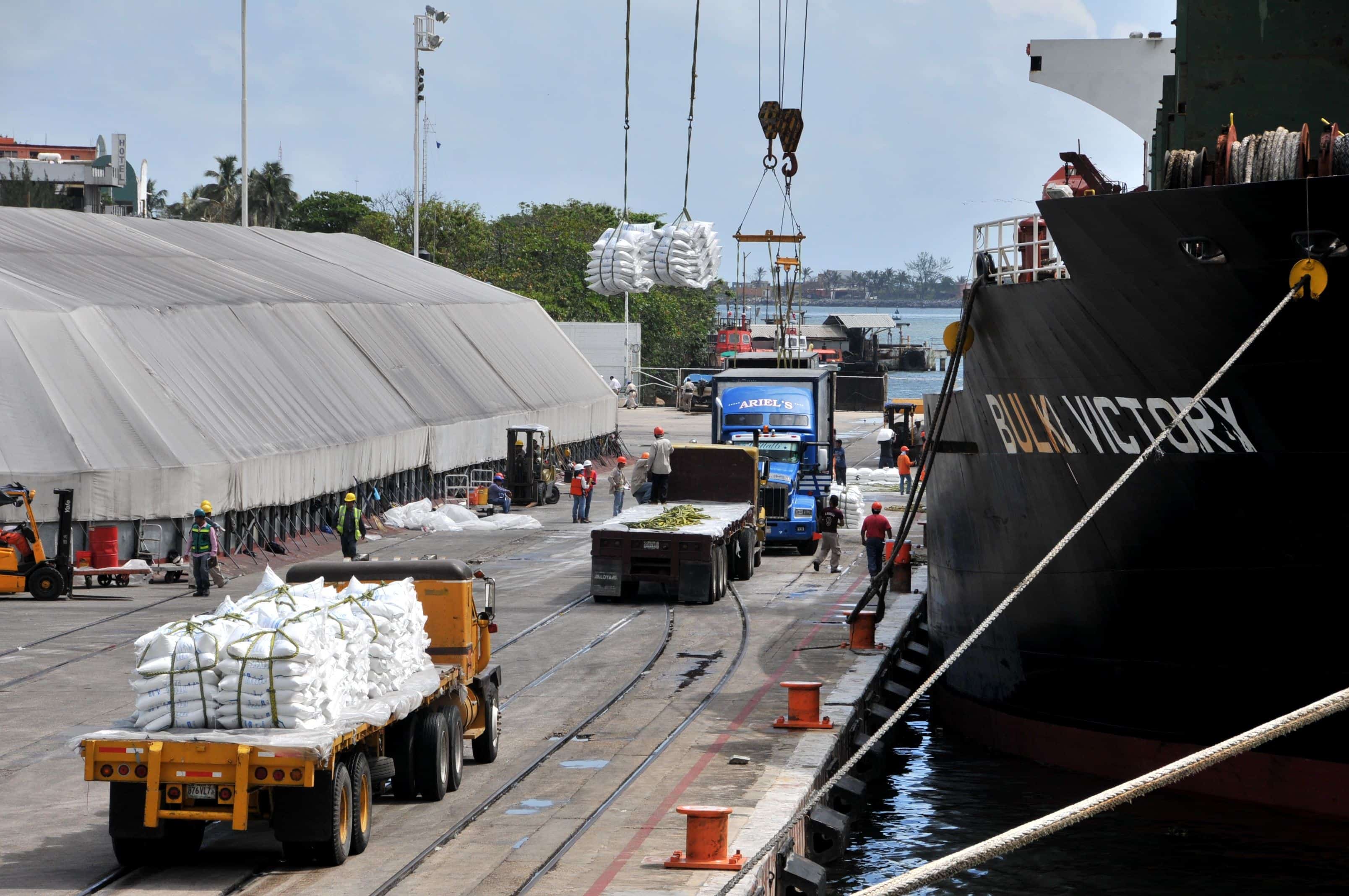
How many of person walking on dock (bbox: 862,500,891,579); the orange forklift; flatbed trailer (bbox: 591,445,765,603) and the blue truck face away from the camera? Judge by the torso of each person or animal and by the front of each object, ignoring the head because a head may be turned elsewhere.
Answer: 2

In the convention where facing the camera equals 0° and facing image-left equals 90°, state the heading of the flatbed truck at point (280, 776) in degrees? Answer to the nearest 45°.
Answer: approximately 225°

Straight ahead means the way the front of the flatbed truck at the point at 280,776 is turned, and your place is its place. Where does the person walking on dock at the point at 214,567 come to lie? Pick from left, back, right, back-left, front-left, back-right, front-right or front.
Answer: front-left

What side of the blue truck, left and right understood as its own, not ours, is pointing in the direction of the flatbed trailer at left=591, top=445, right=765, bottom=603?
front

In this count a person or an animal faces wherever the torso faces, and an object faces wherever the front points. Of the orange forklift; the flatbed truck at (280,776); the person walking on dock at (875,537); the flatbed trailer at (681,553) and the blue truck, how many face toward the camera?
1

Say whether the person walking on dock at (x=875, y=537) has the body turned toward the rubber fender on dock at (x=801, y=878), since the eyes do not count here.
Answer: no

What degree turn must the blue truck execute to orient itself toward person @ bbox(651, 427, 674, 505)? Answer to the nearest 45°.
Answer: approximately 45° to its right

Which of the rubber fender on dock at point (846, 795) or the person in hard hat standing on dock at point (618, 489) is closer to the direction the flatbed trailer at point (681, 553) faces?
the person in hard hat standing on dock

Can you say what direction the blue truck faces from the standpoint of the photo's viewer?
facing the viewer

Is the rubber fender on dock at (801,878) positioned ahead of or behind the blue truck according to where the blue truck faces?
ahead

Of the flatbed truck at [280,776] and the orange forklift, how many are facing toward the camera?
0

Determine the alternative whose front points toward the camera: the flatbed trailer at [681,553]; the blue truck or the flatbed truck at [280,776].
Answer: the blue truck

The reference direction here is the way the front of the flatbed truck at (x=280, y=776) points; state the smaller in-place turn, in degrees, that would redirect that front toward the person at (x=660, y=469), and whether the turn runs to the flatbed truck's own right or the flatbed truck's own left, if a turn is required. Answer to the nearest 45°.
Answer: approximately 45° to the flatbed truck's own left

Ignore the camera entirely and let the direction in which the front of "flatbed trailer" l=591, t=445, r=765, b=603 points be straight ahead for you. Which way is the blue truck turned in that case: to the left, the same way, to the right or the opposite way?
the opposite way

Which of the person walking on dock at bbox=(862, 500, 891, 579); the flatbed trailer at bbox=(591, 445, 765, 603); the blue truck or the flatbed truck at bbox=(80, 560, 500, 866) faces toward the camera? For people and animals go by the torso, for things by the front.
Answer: the blue truck

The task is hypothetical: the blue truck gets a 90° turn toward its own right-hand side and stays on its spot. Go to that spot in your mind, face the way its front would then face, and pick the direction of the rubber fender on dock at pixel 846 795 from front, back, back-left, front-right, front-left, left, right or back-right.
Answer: left

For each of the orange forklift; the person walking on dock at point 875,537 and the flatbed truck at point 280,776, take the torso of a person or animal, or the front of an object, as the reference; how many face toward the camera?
0

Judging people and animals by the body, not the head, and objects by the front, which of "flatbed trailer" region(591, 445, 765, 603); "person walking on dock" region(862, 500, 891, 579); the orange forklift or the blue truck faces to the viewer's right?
the orange forklift

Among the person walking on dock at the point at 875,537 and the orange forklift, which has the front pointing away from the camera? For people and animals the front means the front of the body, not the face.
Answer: the person walking on dock

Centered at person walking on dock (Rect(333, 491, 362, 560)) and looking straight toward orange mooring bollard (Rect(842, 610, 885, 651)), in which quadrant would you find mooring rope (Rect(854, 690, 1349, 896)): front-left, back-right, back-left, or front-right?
front-right
